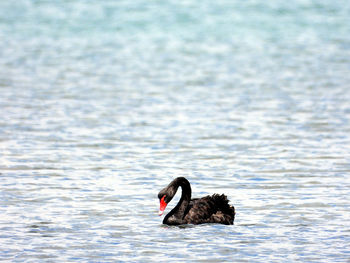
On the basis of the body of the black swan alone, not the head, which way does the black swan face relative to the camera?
to the viewer's left
